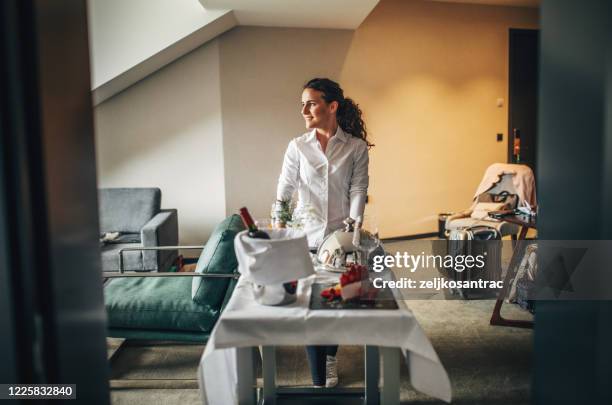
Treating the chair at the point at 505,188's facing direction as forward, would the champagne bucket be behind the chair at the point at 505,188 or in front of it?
in front

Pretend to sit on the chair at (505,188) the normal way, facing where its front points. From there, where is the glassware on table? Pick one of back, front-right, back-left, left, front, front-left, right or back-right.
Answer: front-left

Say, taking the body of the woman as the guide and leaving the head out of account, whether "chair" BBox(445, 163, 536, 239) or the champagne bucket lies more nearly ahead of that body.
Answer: the champagne bucket

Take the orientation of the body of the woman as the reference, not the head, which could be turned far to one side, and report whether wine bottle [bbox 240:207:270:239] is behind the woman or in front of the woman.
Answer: in front

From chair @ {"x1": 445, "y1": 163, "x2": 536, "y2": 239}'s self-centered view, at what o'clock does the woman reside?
The woman is roughly at 11 o'clock from the chair.

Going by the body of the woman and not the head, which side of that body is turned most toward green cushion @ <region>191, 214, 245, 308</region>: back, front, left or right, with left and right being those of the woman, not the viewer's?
right

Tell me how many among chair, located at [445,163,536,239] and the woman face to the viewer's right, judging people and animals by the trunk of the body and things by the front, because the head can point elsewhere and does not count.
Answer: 0

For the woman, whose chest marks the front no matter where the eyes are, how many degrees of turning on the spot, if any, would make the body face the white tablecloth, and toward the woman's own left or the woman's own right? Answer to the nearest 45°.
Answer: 0° — they already face it

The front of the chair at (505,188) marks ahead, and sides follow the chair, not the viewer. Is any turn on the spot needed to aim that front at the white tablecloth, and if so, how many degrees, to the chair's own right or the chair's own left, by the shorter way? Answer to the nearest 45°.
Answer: approximately 45° to the chair's own left

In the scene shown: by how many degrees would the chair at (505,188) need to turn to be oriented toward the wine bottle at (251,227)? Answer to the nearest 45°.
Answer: approximately 45° to its left

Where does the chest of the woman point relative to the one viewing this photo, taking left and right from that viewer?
facing the viewer
